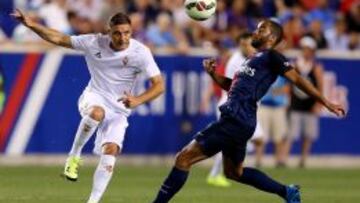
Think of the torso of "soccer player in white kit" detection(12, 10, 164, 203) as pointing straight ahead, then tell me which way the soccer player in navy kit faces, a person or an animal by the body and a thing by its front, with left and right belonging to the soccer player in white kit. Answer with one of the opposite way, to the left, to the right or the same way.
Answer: to the right

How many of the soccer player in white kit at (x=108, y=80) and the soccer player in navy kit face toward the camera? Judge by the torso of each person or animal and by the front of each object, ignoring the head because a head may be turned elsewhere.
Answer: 1

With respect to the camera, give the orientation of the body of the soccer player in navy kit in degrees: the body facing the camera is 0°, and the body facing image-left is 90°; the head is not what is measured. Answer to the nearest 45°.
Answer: approximately 90°

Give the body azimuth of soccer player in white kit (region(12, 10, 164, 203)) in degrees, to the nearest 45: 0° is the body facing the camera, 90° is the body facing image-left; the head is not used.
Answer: approximately 0°
